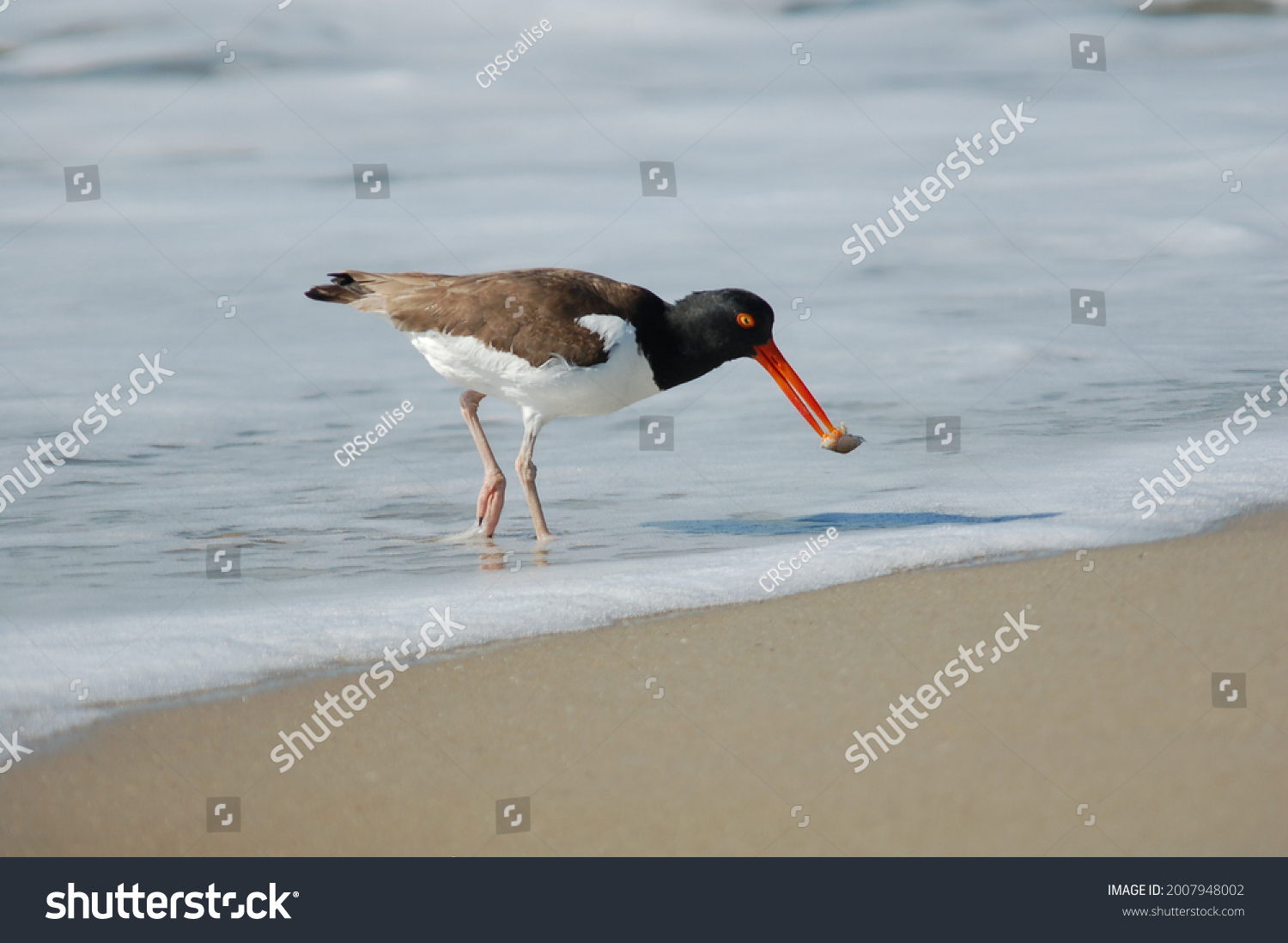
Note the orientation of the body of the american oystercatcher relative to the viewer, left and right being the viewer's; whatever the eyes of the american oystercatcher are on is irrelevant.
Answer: facing to the right of the viewer
